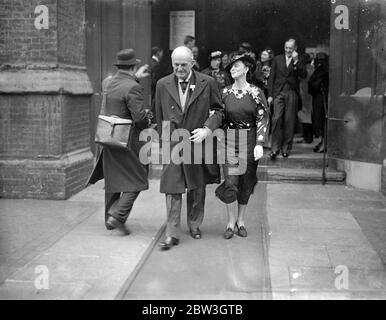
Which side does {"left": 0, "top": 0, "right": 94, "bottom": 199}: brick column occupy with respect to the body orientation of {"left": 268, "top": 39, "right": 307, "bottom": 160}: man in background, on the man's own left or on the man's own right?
on the man's own right

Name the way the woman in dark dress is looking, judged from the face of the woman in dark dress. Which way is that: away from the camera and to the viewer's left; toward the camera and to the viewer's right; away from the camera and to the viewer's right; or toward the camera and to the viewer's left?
toward the camera and to the viewer's left

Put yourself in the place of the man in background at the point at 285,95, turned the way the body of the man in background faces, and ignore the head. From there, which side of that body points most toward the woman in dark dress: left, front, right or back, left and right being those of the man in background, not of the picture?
front

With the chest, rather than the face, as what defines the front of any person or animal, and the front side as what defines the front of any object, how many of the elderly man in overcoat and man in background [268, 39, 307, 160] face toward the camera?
2

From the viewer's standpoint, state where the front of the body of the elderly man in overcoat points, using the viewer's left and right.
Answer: facing the viewer

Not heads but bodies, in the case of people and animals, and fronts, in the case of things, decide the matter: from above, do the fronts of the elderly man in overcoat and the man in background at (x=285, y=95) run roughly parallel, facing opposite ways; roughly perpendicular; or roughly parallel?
roughly parallel

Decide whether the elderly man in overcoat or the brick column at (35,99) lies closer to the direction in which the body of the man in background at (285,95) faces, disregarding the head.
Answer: the elderly man in overcoat

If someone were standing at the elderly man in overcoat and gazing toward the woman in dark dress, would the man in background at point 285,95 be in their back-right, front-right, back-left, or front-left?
front-left

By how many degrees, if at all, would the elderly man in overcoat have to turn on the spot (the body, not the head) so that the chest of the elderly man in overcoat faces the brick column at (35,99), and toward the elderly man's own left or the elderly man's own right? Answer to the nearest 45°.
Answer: approximately 135° to the elderly man's own right

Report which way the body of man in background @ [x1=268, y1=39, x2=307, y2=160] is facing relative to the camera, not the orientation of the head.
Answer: toward the camera
